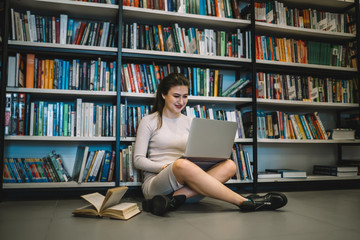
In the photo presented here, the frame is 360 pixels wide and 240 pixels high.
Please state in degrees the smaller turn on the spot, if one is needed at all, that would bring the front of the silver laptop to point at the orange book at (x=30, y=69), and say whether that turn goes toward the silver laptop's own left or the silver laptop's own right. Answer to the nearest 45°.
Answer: approximately 45° to the silver laptop's own left

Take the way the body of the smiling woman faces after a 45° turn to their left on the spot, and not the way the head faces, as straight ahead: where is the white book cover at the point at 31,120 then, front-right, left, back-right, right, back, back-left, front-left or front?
back

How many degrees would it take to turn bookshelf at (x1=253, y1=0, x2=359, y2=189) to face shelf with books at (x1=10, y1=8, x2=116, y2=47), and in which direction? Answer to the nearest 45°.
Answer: approximately 45° to its right

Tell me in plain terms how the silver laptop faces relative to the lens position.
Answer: facing away from the viewer and to the left of the viewer

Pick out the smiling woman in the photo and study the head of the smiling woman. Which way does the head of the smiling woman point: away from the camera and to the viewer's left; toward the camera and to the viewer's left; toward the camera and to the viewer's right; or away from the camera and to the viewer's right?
toward the camera and to the viewer's right

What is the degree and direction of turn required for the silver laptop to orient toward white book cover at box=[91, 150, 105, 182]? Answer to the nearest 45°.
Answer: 0° — it already faces it

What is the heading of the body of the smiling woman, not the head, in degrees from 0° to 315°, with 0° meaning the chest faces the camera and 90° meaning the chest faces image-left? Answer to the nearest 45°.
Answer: approximately 315°

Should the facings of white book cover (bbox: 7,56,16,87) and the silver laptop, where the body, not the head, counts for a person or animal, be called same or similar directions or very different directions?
very different directions

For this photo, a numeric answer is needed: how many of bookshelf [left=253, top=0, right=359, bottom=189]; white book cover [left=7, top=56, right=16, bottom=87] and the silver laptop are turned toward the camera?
2

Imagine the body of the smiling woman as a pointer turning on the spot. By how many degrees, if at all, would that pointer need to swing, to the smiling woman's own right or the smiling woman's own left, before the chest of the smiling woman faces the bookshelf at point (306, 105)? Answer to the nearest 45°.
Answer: approximately 90° to the smiling woman's own left

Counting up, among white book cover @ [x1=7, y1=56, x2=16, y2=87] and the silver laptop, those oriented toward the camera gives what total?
1

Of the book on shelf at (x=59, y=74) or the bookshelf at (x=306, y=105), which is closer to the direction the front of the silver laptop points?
the book on shelf
